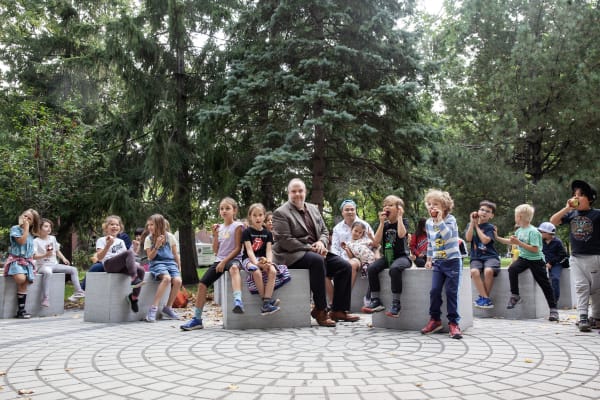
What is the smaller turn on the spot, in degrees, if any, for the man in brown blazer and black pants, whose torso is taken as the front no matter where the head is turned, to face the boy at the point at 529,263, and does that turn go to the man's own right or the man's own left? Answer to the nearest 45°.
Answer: approximately 45° to the man's own left

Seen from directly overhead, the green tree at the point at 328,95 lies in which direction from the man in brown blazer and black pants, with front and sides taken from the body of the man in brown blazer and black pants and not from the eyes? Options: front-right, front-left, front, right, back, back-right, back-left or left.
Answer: back-left

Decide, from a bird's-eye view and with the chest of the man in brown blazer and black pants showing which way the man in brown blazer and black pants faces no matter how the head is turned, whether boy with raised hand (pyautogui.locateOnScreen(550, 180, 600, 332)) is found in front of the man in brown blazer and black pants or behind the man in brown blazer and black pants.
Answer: in front

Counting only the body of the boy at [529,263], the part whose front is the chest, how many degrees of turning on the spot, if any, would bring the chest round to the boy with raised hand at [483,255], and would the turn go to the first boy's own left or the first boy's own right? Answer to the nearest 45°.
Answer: approximately 45° to the first boy's own right

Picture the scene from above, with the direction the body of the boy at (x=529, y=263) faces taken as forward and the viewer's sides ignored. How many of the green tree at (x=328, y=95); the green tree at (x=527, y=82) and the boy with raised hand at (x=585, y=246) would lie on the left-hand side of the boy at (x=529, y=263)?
1

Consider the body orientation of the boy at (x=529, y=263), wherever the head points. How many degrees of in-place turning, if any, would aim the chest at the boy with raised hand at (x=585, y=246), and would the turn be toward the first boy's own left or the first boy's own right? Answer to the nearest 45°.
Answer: approximately 90° to the first boy's own left

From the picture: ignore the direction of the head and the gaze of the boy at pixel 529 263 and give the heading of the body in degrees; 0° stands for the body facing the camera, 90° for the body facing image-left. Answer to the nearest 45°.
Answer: approximately 45°
